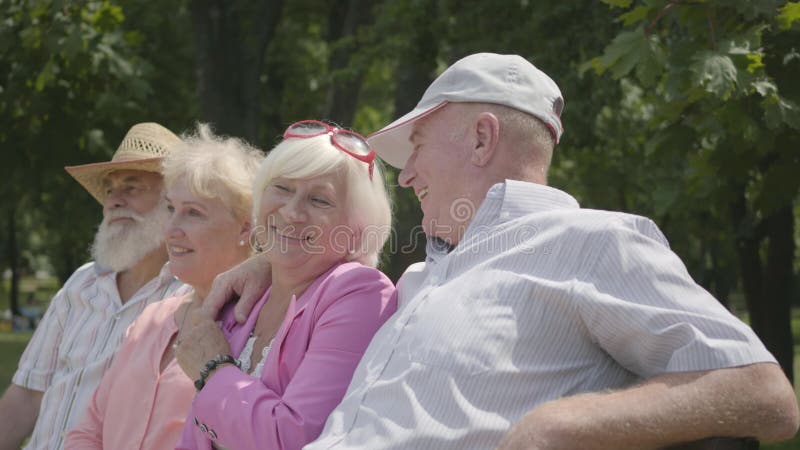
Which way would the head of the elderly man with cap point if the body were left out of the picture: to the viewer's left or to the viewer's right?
to the viewer's left

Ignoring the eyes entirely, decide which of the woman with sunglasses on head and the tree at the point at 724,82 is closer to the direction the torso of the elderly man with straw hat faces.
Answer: the woman with sunglasses on head

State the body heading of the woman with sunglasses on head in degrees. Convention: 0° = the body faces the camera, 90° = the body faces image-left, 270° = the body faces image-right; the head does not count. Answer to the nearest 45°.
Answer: approximately 45°

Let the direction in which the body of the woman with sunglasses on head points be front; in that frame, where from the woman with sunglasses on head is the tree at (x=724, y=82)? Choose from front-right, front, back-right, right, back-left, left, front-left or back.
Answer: back

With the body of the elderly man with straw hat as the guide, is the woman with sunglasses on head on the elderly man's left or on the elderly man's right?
on the elderly man's left

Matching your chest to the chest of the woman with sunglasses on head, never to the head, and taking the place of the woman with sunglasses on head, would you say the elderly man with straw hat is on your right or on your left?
on your right

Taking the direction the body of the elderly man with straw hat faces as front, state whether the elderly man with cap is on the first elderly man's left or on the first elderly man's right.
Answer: on the first elderly man's left
